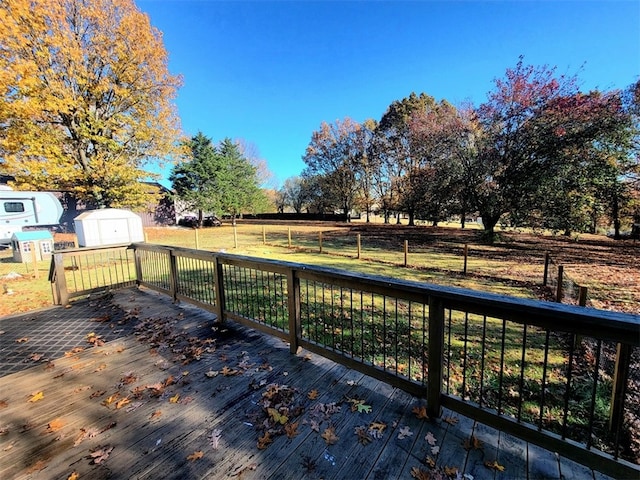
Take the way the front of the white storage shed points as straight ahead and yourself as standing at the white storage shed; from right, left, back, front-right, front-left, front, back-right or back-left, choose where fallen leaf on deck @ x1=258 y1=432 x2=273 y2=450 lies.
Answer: front

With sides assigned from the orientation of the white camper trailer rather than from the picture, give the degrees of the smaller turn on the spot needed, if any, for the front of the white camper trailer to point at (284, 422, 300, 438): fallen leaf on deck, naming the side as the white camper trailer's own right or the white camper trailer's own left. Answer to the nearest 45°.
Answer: approximately 90° to the white camper trailer's own right

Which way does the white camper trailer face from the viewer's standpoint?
to the viewer's right

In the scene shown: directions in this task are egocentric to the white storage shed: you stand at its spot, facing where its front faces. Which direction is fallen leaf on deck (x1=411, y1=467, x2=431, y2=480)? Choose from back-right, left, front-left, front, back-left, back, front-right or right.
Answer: front

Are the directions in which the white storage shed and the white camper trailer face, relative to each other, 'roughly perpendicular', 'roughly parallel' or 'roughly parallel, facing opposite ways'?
roughly perpendicular

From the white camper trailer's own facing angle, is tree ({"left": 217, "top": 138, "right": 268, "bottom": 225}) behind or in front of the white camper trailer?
in front

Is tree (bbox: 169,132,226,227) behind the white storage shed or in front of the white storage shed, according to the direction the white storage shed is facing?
behind

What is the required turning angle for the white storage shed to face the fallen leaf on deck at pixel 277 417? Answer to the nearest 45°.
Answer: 0° — it already faces it

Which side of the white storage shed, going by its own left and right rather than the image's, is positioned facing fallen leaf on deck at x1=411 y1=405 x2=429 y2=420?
front

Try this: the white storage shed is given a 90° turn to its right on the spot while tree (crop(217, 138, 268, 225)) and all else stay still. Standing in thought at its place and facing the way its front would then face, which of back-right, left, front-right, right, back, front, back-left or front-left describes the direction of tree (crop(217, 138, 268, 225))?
back-right

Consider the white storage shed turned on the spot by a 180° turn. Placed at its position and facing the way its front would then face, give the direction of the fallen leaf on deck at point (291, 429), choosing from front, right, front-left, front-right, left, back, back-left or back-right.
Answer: back

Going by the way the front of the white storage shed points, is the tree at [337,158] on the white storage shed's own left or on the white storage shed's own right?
on the white storage shed's own left

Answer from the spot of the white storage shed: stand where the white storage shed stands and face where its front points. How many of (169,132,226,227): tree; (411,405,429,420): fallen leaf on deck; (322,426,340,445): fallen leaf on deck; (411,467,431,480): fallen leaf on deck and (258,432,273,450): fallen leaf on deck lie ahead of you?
4

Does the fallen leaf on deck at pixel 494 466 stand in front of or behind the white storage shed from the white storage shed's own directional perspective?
in front

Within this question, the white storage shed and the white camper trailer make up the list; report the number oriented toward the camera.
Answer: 1

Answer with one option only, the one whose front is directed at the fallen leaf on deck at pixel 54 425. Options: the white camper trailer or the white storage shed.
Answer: the white storage shed

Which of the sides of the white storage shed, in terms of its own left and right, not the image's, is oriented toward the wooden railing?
front

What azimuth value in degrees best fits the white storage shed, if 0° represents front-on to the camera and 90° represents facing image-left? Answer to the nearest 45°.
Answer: approximately 0°
